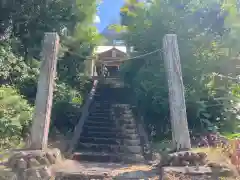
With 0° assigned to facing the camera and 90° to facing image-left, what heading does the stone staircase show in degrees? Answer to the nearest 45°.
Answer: approximately 0°

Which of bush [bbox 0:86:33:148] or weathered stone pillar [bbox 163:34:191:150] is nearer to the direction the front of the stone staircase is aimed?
the weathered stone pillar

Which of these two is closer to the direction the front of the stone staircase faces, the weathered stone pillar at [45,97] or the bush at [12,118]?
the weathered stone pillar

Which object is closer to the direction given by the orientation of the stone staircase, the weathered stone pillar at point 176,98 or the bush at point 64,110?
the weathered stone pillar

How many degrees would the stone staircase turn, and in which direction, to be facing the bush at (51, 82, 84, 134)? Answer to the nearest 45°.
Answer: approximately 135° to its right

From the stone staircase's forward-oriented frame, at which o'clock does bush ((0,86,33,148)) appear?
The bush is roughly at 2 o'clock from the stone staircase.
